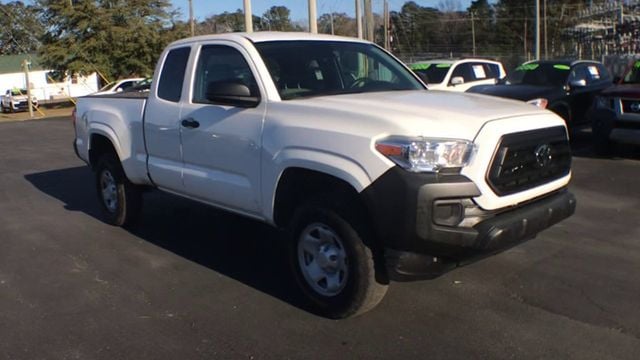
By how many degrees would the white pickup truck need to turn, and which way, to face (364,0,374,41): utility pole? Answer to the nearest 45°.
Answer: approximately 135° to its left

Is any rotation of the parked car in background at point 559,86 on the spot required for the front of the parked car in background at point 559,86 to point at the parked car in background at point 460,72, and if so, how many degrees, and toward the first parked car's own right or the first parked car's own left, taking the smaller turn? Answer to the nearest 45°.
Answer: approximately 90° to the first parked car's own right

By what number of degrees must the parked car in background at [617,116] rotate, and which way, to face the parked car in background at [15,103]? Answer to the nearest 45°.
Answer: approximately 90° to its right

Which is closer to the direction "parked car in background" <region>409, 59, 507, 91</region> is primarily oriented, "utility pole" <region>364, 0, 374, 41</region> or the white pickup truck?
the white pickup truck

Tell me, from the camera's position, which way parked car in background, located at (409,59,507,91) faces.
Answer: facing the viewer and to the left of the viewer

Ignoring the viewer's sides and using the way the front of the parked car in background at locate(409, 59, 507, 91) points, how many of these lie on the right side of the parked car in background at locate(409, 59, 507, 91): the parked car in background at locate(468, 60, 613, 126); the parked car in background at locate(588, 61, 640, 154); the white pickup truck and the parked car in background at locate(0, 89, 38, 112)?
1

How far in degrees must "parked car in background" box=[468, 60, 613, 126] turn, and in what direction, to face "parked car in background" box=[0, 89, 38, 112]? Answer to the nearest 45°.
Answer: approximately 90° to its right

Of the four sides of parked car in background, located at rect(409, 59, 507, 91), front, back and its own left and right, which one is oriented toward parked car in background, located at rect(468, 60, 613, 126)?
left
